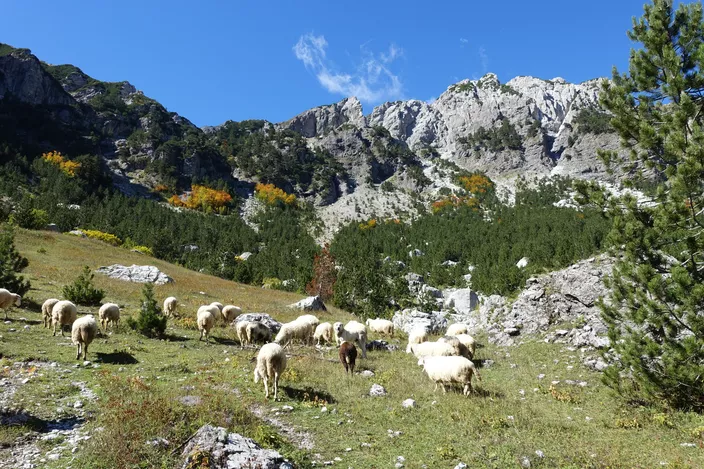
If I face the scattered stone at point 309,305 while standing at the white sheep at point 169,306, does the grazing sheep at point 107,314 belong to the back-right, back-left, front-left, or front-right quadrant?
back-right

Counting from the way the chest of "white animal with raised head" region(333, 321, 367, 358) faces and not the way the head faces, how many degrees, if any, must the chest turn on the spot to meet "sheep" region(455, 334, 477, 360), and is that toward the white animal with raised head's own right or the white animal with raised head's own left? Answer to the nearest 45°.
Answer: approximately 180°

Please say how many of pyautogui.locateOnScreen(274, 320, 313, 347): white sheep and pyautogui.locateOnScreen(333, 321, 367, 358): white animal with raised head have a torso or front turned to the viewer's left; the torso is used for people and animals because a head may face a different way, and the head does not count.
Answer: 2

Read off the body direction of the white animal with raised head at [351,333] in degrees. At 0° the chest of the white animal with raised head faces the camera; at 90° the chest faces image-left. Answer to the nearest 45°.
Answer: approximately 90°

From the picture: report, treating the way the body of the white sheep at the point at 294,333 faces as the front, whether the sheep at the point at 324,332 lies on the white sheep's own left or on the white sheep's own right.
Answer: on the white sheep's own right

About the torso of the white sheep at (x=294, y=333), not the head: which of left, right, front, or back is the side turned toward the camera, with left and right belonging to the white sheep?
left

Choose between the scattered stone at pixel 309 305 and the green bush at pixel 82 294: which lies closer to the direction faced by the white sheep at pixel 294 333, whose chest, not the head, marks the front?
the green bush
